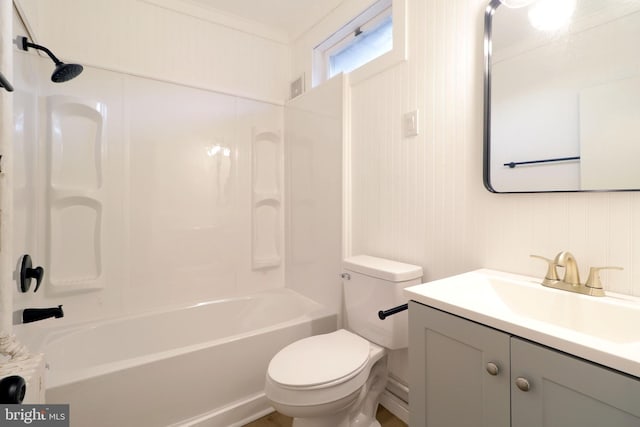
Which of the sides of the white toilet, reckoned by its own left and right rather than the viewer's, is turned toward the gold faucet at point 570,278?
left

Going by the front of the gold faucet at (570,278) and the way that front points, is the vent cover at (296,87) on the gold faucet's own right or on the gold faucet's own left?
on the gold faucet's own right

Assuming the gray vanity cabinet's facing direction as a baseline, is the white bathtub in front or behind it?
in front

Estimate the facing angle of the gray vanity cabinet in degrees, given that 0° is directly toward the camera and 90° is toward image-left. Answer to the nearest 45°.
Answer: approximately 45°

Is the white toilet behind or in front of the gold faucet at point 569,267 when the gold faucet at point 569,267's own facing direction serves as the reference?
in front

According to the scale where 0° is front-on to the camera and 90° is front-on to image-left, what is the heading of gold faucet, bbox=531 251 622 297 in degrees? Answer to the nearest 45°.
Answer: approximately 45°
